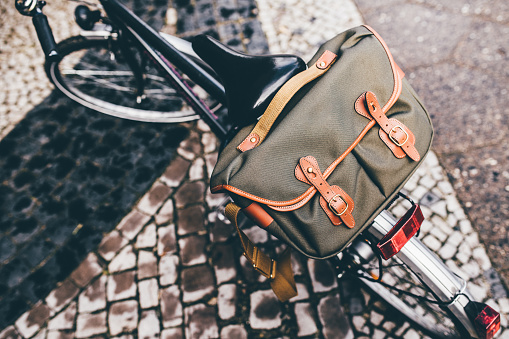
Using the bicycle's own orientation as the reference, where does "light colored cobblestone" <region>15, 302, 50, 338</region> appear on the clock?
The light colored cobblestone is roughly at 10 o'clock from the bicycle.

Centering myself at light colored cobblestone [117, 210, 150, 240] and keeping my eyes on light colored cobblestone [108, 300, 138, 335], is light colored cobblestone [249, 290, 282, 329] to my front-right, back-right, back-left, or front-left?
front-left

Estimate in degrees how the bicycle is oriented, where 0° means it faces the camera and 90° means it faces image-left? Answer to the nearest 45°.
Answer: approximately 135°
